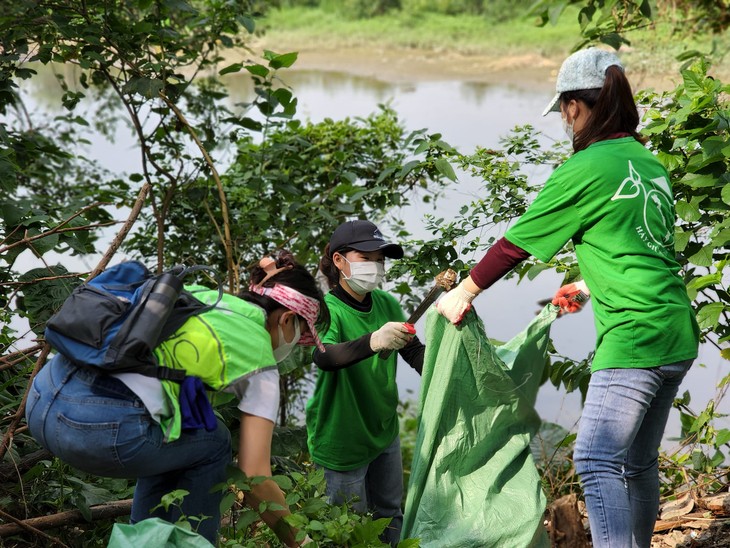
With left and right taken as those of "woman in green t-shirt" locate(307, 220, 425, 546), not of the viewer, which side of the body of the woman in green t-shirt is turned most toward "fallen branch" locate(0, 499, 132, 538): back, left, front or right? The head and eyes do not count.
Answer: right

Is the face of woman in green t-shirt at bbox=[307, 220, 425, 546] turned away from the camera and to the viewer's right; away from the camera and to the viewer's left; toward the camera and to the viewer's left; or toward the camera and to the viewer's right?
toward the camera and to the viewer's right

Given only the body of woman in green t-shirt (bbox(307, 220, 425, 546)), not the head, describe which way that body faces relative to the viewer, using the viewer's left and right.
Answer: facing the viewer and to the right of the viewer

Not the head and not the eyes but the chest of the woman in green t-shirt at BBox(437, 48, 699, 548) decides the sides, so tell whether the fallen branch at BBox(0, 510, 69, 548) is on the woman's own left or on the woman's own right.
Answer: on the woman's own left

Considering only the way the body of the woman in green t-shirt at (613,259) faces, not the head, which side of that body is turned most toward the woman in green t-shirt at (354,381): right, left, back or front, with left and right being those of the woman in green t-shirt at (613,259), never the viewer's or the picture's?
front

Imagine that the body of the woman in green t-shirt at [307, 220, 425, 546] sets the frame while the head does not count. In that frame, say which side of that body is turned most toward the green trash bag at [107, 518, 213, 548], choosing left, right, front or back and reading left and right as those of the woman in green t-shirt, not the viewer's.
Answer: right

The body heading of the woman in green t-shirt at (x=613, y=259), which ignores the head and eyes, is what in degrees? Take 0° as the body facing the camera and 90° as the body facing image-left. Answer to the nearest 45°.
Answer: approximately 135°

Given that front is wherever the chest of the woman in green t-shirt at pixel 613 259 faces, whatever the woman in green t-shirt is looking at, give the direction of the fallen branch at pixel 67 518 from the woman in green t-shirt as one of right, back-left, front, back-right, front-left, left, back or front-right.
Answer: front-left

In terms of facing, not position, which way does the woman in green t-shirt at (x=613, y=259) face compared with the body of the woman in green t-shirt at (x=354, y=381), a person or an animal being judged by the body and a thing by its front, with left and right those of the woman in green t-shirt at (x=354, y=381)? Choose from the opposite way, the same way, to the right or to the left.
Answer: the opposite way
